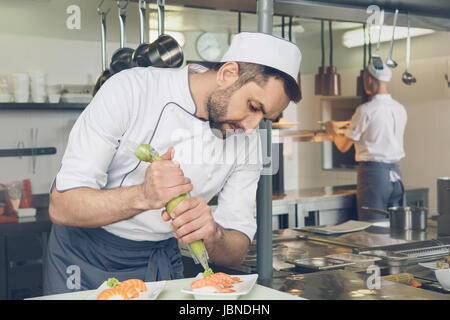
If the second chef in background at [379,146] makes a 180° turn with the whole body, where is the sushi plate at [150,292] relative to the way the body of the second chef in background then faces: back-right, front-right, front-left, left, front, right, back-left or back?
front-right

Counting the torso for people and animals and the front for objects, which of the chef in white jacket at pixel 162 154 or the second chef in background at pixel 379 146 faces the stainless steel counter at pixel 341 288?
the chef in white jacket

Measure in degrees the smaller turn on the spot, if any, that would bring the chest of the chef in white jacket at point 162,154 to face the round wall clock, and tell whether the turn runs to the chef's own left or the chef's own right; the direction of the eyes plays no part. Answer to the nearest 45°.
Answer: approximately 135° to the chef's own left

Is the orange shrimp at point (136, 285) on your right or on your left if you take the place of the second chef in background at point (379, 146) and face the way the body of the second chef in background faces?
on your left

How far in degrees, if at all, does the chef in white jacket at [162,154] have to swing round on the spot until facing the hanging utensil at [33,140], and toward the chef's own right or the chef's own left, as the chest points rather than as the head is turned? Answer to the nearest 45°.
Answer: approximately 135° to the chef's own left

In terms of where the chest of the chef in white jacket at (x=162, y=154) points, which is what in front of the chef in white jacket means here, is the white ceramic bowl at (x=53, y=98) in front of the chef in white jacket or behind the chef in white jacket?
behind

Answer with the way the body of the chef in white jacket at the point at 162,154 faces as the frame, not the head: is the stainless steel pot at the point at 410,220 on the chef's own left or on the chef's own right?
on the chef's own left

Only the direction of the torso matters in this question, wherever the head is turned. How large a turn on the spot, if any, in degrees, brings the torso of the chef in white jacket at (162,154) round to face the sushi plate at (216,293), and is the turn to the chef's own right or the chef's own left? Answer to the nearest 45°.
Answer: approximately 45° to the chef's own right

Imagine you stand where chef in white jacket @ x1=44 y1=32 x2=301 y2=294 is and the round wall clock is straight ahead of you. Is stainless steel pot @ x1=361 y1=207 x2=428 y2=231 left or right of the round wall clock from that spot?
right

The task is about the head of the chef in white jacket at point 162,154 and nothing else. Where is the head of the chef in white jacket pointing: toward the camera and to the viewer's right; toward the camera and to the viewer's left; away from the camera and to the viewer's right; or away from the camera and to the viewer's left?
toward the camera and to the viewer's right

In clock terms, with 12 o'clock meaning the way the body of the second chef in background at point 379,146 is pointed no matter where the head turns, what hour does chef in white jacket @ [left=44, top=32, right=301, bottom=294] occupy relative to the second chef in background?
The chef in white jacket is roughly at 8 o'clock from the second chef in background.

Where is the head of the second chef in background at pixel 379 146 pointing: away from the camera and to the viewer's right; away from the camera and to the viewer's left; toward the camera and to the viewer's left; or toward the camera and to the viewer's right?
away from the camera and to the viewer's left

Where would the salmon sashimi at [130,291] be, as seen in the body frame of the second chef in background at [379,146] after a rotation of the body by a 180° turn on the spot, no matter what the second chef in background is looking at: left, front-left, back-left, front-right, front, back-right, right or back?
front-right

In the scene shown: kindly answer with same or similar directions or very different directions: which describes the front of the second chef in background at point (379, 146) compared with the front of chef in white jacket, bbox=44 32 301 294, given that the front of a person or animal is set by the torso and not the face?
very different directions

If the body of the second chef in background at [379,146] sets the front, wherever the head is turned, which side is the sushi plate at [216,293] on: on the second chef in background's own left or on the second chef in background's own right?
on the second chef in background's own left
